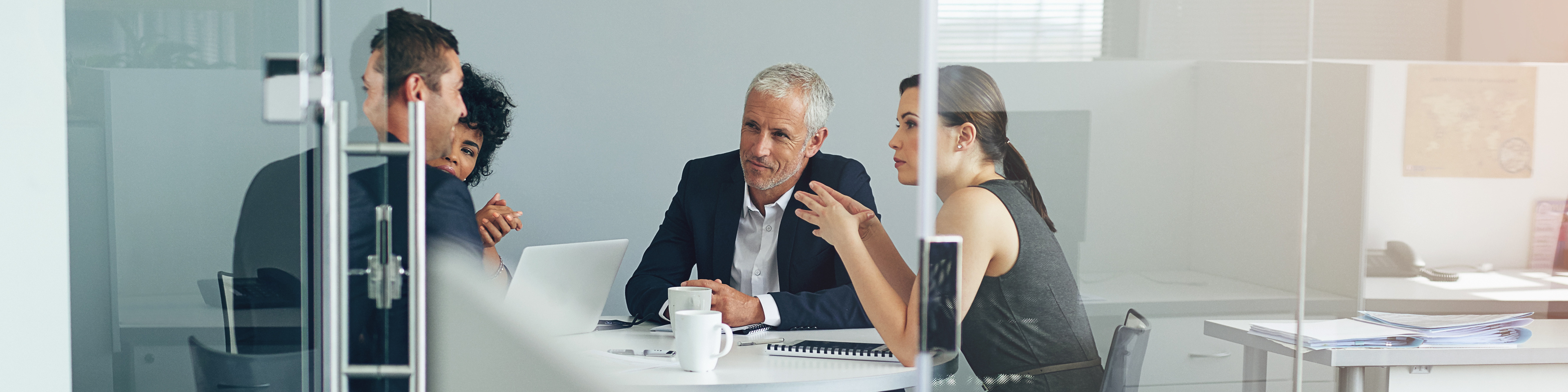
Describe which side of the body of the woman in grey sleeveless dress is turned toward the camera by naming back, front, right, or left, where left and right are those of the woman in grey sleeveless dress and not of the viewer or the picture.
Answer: left

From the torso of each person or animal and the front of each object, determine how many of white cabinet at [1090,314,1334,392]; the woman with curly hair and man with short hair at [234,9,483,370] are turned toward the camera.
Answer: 2

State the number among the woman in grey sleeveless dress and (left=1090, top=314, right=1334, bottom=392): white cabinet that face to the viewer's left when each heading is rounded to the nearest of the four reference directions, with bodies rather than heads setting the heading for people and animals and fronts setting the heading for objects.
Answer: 1

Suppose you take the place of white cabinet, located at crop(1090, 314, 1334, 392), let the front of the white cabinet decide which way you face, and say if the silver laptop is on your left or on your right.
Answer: on your right

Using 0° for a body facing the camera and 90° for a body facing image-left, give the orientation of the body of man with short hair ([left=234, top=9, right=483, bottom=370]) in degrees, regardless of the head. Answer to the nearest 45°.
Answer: approximately 225°

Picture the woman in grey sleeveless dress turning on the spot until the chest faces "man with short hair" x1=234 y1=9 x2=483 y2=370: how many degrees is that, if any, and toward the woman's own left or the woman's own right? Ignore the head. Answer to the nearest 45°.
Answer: approximately 45° to the woman's own left

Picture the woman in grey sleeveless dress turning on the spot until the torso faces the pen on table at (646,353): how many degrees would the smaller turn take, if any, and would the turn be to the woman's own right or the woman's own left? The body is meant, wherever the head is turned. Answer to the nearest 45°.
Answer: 0° — they already face it

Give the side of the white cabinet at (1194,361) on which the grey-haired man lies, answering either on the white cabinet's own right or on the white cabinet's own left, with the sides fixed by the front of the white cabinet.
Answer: on the white cabinet's own right

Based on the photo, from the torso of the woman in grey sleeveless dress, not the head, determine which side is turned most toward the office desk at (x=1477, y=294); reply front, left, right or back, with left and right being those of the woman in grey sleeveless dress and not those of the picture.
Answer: back

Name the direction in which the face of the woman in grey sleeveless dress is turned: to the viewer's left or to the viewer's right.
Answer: to the viewer's left
